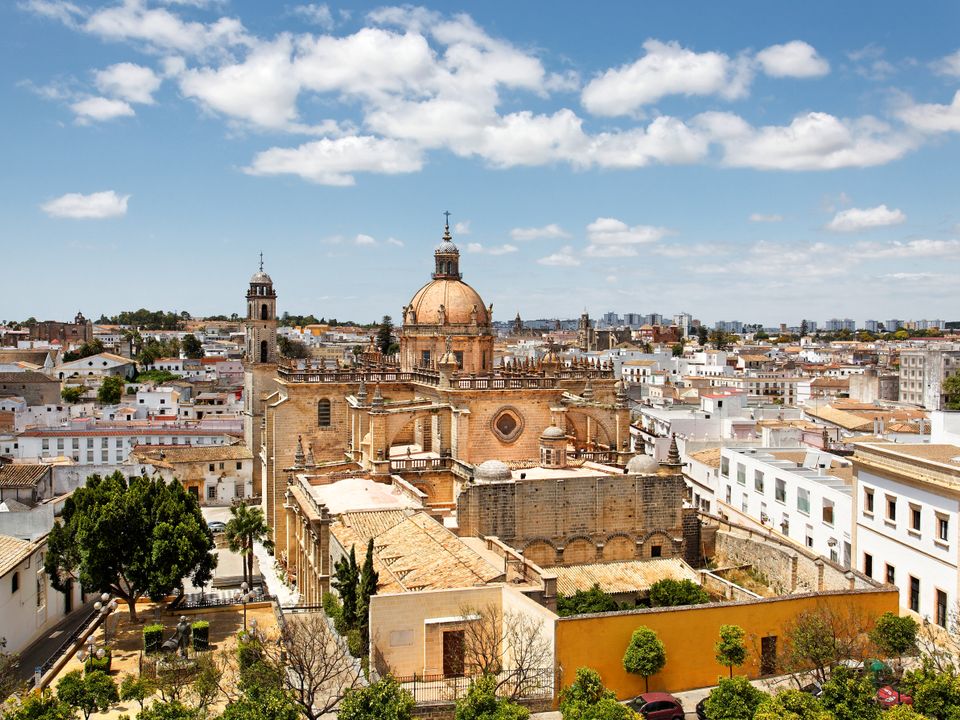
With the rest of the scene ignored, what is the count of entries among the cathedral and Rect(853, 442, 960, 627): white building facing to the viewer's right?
0

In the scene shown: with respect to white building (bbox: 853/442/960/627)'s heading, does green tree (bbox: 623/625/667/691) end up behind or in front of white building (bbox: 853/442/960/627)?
in front

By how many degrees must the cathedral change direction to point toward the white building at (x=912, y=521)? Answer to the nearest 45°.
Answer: approximately 135° to its left

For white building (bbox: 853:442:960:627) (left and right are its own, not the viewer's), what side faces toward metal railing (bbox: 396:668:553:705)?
front

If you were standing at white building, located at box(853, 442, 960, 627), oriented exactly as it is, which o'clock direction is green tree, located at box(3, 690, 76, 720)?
The green tree is roughly at 12 o'clock from the white building.

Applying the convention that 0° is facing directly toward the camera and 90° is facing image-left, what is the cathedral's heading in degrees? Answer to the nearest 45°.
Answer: approximately 90°

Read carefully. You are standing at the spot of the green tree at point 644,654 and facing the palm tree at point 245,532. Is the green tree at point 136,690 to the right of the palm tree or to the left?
left

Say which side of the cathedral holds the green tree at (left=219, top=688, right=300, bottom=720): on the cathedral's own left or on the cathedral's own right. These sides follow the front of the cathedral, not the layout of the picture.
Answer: on the cathedral's own left

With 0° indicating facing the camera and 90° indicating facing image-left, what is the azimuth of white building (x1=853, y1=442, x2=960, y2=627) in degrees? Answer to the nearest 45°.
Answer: approximately 45°

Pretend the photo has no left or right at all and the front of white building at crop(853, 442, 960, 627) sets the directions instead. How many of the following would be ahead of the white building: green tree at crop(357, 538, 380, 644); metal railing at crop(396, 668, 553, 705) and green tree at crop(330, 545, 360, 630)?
3
